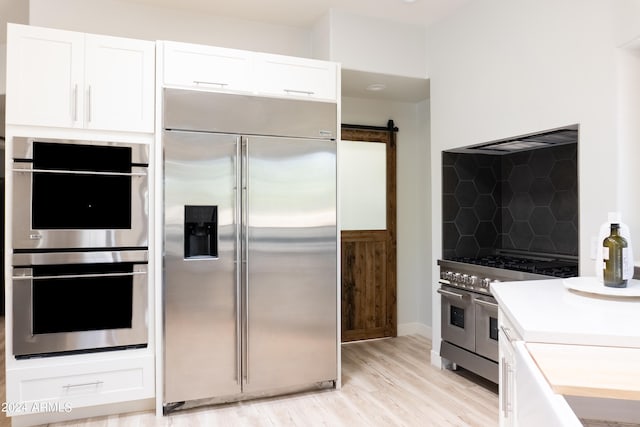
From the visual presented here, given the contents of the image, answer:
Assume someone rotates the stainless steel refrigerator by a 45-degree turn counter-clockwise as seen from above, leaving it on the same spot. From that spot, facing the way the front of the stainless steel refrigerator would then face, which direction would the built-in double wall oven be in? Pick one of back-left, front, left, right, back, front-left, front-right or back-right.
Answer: back

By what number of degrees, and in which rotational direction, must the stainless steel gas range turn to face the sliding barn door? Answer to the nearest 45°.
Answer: approximately 90° to its right

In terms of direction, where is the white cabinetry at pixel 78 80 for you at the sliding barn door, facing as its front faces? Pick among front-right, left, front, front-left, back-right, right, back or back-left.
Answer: right

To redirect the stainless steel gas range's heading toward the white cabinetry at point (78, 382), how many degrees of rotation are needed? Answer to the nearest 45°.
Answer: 0° — it already faces it

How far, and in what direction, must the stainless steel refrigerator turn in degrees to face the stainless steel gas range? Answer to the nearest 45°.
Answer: approximately 45° to its left

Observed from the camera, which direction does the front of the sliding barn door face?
facing the viewer and to the right of the viewer

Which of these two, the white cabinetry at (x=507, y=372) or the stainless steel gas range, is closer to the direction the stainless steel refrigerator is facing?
the white cabinetry

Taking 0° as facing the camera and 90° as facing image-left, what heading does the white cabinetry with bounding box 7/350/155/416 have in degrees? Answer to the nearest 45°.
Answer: approximately 315°

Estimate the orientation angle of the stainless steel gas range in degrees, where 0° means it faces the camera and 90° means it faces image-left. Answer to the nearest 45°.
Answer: approximately 45°

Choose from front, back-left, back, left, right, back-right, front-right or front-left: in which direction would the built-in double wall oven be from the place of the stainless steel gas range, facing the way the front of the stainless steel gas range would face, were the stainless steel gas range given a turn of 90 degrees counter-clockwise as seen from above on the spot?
right
